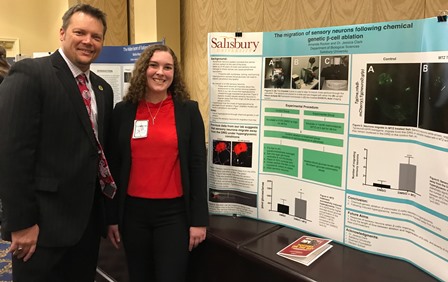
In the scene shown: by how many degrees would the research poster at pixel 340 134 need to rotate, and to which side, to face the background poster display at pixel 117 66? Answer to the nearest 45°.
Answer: approximately 90° to its right

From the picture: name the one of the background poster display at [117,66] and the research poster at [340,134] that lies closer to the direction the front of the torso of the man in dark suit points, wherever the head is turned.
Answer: the research poster

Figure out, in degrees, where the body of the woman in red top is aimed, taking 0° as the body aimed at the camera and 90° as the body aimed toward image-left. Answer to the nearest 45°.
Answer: approximately 0°

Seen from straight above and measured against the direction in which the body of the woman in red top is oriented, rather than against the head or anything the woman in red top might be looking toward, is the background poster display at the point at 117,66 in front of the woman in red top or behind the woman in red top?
behind

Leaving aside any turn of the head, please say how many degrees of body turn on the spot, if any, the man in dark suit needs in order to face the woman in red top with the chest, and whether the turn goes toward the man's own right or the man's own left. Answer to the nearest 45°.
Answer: approximately 45° to the man's own left

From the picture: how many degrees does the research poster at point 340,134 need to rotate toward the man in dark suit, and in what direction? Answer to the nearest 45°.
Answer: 0° — it already faces them

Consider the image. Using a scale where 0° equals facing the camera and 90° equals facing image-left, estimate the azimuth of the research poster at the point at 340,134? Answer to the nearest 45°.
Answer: approximately 45°

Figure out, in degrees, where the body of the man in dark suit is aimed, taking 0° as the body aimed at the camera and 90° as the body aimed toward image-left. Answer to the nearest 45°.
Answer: approximately 315°

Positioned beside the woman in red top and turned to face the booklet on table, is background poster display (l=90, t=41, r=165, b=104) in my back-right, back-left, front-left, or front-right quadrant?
back-left
